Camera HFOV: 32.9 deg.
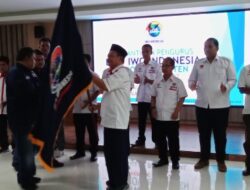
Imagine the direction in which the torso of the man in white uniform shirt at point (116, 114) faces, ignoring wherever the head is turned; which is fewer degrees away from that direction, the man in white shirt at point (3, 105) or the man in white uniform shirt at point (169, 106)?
the man in white shirt

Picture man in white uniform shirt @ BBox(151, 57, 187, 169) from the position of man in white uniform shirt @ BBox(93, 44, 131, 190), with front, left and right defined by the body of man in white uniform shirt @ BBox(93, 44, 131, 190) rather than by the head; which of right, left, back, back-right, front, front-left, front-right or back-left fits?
back-right

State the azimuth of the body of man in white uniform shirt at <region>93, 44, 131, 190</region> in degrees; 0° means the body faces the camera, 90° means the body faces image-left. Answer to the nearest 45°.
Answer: approximately 90°

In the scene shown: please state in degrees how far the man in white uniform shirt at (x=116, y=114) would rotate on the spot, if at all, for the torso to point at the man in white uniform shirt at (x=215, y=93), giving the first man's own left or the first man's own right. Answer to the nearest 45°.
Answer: approximately 135° to the first man's own right
